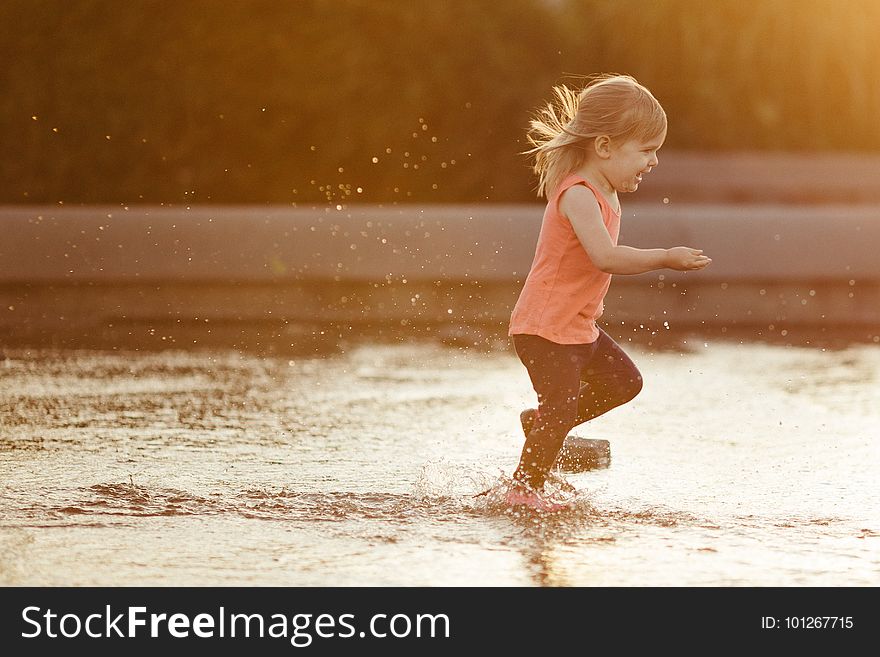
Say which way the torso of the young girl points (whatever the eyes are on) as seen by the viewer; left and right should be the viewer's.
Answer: facing to the right of the viewer
